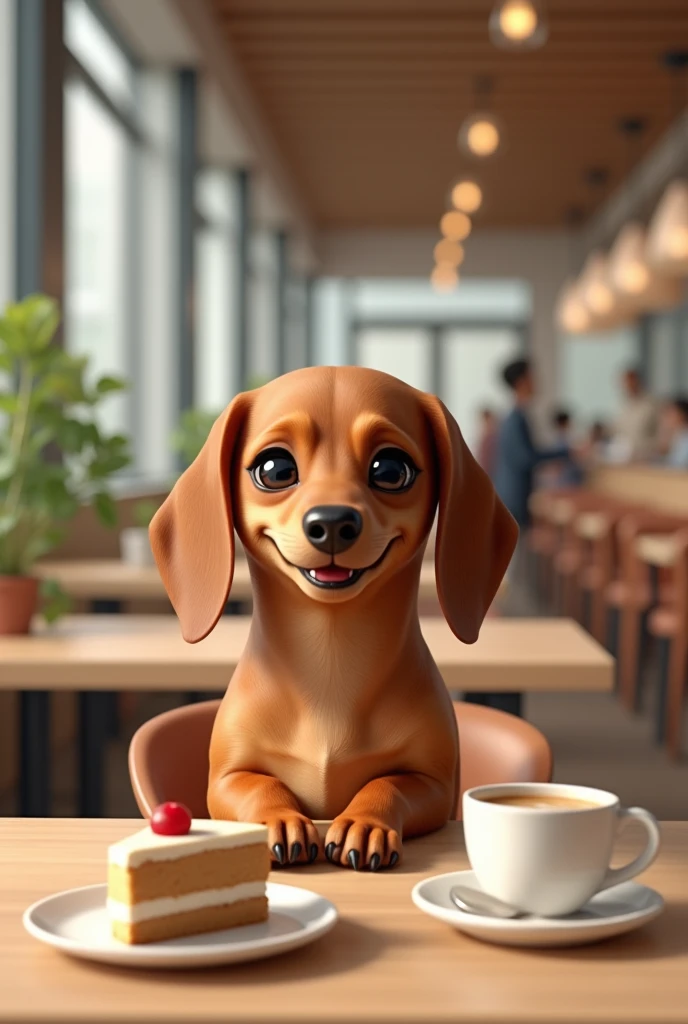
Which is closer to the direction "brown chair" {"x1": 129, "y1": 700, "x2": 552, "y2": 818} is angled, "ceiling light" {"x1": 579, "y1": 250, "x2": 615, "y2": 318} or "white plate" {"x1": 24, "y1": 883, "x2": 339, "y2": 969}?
the white plate

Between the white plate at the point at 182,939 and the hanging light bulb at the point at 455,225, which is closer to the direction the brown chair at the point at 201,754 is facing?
the white plate

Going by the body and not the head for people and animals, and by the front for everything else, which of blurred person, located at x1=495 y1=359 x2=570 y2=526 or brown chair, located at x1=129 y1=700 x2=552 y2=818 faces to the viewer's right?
the blurred person

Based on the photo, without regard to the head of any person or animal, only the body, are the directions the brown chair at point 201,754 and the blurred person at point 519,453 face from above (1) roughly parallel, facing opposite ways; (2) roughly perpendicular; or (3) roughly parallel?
roughly perpendicular

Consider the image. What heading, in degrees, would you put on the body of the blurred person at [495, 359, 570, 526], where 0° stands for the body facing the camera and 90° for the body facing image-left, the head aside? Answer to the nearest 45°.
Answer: approximately 270°

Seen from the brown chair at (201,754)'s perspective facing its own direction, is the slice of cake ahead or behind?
ahead

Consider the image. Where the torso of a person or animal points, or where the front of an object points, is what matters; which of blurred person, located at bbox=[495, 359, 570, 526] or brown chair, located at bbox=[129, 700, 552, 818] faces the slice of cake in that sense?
the brown chair

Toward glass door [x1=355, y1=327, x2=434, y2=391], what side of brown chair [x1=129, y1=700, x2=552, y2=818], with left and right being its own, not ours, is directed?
back

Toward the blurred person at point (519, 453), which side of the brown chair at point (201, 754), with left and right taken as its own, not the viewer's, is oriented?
back

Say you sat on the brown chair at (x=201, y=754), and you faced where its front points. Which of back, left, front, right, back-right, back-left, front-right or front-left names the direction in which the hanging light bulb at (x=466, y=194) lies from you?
back

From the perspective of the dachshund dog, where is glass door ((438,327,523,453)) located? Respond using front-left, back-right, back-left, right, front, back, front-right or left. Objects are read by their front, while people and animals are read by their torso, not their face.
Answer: back
